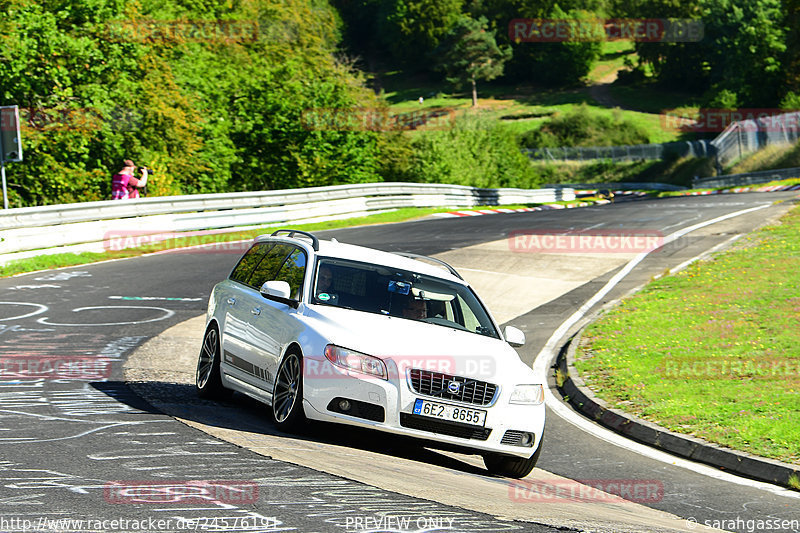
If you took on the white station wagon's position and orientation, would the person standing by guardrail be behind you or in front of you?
behind

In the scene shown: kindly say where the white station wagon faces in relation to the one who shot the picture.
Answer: facing the viewer and to the right of the viewer
